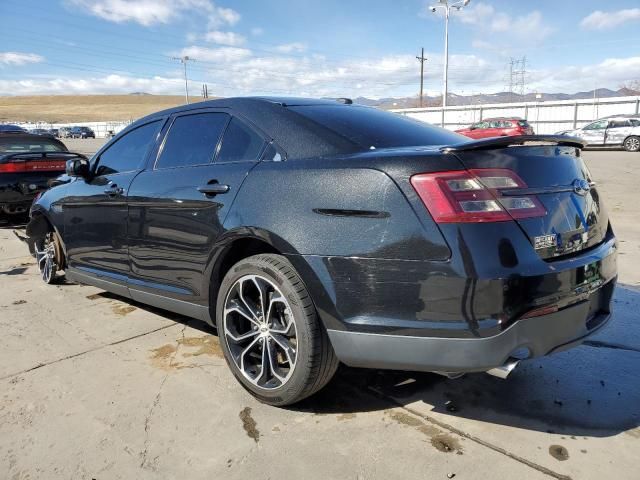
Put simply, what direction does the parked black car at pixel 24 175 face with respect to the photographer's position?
facing away from the viewer

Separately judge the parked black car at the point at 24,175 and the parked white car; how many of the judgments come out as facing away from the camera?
1

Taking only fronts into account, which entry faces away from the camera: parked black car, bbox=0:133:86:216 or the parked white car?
the parked black car

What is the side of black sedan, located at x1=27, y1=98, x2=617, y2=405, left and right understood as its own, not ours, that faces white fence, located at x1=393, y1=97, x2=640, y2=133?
right

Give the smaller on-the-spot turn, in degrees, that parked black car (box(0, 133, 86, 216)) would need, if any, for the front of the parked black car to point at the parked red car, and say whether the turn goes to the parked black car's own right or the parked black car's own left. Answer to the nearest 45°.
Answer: approximately 45° to the parked black car's own right

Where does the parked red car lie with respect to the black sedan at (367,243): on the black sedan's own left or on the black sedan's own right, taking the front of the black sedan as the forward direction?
on the black sedan's own right

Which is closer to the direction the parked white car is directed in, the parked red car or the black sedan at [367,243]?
the parked red car

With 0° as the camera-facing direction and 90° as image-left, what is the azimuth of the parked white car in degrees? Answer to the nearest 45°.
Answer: approximately 90°

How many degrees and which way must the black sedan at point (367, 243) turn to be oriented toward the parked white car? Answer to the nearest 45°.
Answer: approximately 90° to its right

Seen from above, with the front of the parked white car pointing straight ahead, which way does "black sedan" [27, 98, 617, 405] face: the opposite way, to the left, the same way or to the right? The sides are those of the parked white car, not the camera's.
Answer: the same way

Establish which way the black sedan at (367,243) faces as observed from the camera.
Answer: facing away from the viewer and to the left of the viewer

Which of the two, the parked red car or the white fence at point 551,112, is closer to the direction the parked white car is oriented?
the parked red car

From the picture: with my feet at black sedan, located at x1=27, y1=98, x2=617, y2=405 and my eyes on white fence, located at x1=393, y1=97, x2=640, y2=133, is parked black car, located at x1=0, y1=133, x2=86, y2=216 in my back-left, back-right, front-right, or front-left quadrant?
front-left
